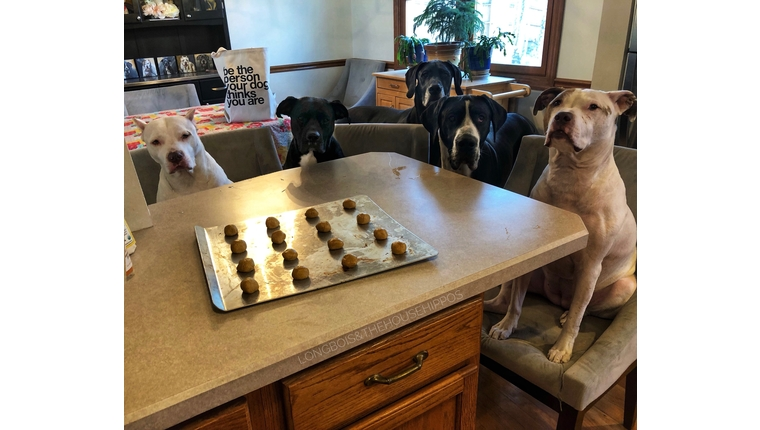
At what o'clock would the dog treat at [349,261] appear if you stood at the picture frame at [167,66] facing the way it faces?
The dog treat is roughly at 12 o'clock from the picture frame.

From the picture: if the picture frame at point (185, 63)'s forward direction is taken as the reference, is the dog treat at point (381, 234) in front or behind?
in front

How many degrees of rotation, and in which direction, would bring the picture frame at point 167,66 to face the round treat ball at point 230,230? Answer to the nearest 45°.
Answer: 0° — it already faces it

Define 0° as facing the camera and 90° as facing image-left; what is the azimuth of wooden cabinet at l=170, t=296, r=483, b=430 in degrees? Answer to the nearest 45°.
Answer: approximately 315°

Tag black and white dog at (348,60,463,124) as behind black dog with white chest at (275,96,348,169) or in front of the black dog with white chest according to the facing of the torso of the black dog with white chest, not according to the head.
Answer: behind

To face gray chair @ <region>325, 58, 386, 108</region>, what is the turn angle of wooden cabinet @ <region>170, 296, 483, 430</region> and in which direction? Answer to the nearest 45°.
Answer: approximately 135° to its left

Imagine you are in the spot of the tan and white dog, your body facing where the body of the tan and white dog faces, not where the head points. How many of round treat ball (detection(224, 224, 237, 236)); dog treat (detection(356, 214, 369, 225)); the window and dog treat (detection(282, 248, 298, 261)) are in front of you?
3

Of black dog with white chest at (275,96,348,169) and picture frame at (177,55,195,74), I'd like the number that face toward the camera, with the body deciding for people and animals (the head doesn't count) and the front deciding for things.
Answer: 2

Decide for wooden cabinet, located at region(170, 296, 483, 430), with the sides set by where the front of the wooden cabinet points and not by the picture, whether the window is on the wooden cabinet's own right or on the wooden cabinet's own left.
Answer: on the wooden cabinet's own left
